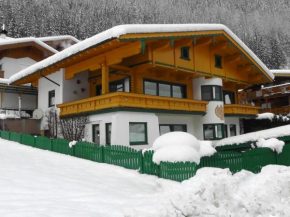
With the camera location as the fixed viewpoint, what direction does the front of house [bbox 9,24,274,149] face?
facing the viewer and to the right of the viewer

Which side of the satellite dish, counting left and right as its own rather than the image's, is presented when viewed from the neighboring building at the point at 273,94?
left

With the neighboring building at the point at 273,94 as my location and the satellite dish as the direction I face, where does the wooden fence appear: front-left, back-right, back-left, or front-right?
front-left

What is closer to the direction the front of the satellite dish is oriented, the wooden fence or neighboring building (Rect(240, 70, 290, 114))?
the wooden fence

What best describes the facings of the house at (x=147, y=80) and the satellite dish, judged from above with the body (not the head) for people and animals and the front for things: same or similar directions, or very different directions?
same or similar directions

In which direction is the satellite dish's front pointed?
toward the camera

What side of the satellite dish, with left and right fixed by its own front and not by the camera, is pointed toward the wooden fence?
front

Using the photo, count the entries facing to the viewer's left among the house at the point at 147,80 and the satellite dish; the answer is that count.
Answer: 0

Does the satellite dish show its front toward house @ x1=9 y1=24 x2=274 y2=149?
no

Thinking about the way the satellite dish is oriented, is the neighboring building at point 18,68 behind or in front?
behind

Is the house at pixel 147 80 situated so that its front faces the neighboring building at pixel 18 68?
no

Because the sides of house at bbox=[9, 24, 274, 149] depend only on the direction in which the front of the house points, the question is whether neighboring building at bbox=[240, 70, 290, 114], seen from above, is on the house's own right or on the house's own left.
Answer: on the house's own left
